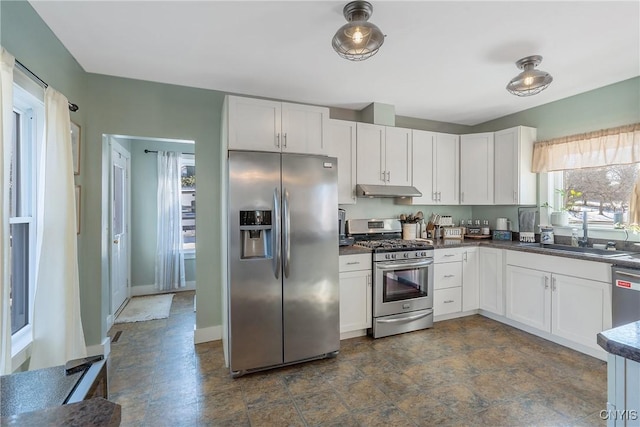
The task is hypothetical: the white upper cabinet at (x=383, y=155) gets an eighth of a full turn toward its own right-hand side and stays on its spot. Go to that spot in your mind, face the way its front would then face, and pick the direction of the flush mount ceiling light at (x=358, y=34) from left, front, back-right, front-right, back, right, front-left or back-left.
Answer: front

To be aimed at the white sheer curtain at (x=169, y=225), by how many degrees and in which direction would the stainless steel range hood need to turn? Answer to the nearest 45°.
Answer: approximately 135° to its right

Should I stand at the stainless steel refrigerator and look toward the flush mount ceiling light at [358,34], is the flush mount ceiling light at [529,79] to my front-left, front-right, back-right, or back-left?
front-left

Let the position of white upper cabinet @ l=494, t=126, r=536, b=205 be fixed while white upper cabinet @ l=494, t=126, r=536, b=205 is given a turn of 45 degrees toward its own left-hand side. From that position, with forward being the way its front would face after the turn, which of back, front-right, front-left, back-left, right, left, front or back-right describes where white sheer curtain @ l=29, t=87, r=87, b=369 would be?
front-right

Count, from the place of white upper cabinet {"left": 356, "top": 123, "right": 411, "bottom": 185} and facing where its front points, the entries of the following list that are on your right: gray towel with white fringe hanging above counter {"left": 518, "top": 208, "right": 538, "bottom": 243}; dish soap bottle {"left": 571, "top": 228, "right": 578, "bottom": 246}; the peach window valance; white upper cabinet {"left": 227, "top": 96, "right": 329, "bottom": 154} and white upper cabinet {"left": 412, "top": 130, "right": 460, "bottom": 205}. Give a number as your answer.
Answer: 1

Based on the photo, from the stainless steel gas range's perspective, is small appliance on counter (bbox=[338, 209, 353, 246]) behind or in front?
behind

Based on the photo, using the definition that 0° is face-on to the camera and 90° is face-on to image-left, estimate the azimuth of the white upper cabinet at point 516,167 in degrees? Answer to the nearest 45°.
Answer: approximately 45°

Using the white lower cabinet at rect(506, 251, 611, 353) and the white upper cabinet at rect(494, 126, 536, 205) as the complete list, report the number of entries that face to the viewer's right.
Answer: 0

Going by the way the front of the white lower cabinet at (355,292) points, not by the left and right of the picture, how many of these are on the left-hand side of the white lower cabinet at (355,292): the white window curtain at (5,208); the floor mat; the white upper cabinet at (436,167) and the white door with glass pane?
1

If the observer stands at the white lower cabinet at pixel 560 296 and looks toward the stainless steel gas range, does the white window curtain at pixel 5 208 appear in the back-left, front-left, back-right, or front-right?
front-left

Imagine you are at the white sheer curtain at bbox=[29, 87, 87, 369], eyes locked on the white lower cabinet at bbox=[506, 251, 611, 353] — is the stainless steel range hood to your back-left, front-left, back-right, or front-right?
front-left

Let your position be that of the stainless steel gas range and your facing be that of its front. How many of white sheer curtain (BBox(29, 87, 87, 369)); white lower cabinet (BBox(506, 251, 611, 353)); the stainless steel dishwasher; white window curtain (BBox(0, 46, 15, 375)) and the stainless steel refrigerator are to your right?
3
